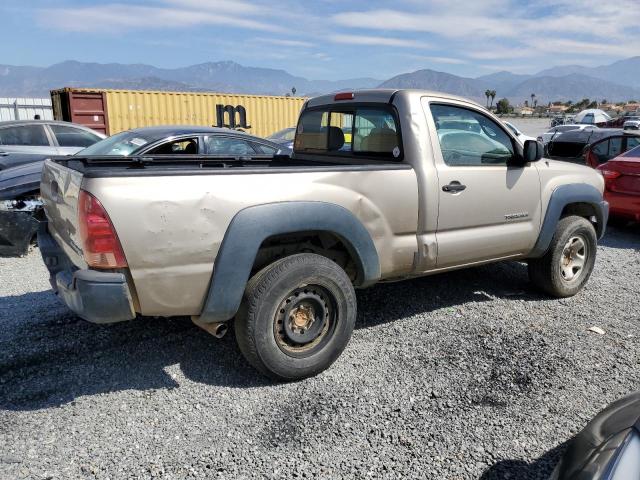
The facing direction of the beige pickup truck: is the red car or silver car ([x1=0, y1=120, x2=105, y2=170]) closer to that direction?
the red car

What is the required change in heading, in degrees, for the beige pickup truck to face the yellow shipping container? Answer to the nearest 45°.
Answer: approximately 45° to its left

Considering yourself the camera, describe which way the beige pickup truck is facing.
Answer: facing away from the viewer and to the right of the viewer

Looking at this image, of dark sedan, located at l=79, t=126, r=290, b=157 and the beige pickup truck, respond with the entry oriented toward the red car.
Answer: the beige pickup truck

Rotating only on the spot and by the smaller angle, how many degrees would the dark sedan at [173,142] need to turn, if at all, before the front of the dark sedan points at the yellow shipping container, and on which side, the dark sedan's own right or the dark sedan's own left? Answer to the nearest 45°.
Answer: approximately 135° to the dark sedan's own right

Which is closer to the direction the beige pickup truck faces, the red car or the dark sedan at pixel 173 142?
the red car

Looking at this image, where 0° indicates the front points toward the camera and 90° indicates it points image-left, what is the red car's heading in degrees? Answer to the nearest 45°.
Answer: approximately 225°

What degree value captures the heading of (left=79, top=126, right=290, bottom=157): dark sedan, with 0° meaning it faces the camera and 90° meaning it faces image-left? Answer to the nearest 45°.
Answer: approximately 45°

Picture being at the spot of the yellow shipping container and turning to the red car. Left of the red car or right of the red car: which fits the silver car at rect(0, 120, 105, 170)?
right

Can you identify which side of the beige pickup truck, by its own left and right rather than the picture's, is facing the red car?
front
